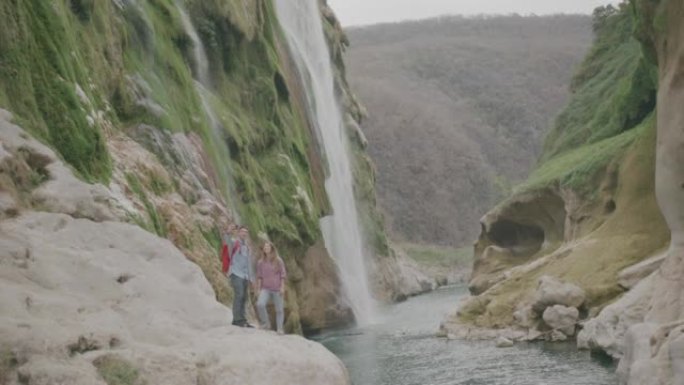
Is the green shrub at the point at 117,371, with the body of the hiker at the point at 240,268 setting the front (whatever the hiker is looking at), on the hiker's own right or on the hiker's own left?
on the hiker's own right

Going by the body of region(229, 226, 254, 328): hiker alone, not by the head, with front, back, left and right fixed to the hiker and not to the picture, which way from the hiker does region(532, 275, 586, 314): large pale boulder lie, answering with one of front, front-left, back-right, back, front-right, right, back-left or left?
front-left

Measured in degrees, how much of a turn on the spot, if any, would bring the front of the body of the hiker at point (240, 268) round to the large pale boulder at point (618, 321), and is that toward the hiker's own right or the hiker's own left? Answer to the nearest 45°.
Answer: approximately 45° to the hiker's own left

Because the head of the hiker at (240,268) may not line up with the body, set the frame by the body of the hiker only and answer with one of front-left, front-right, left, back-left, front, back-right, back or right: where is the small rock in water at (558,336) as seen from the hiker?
front-left

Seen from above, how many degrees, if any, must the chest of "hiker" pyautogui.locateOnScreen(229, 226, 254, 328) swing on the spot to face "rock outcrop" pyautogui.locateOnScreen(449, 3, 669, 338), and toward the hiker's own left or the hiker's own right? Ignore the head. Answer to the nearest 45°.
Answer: approximately 45° to the hiker's own left
